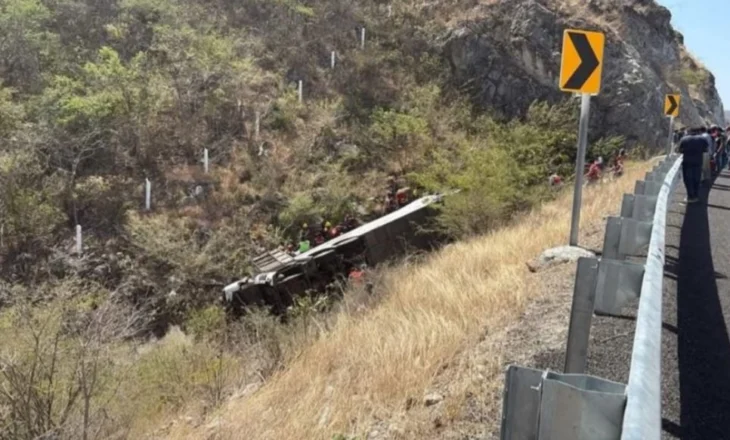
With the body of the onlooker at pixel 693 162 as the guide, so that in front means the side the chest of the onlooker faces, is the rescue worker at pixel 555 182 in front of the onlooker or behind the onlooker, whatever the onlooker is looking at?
in front
